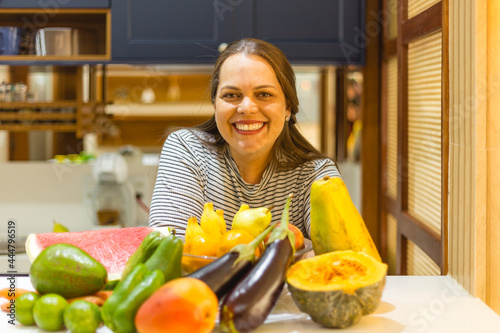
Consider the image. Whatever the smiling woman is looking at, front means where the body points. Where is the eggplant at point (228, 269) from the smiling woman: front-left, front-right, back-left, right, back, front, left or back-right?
front

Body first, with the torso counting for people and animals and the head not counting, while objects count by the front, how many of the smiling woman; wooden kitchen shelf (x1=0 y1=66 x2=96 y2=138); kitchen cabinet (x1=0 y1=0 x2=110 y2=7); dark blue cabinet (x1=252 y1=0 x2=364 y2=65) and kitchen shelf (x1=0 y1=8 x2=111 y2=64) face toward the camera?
5

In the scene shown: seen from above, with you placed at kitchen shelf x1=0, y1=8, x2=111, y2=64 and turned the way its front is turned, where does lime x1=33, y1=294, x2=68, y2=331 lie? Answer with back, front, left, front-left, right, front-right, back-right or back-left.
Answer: front

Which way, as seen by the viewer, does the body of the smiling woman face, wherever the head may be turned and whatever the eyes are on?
toward the camera

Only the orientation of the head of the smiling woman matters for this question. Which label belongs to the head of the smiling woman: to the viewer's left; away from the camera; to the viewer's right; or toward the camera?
toward the camera

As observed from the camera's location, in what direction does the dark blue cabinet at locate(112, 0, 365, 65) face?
facing the viewer

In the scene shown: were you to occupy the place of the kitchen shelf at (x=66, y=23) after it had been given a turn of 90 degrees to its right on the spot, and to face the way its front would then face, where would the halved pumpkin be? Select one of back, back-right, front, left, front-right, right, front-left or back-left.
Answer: left

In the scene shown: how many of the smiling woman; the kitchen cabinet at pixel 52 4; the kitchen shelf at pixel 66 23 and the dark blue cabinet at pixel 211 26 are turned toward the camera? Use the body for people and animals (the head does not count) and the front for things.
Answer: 4

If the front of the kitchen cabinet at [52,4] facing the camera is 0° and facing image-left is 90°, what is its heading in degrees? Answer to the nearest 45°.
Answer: approximately 0°
